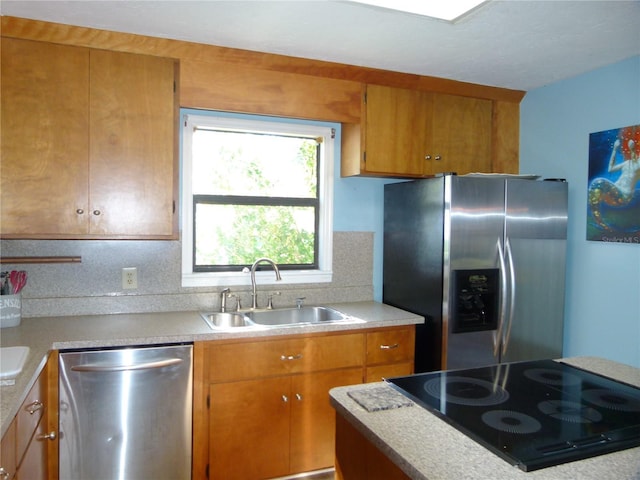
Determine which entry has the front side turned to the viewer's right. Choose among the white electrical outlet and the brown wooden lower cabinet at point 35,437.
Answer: the brown wooden lower cabinet

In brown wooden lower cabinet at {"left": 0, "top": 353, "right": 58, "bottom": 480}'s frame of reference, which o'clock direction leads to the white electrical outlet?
The white electrical outlet is roughly at 10 o'clock from the brown wooden lower cabinet.

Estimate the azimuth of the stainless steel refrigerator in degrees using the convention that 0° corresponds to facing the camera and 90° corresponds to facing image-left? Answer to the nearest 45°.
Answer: approximately 315°

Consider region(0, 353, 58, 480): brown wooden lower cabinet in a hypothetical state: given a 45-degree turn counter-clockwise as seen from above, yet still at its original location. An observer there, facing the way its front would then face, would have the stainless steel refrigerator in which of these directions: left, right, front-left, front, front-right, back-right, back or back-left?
front-right

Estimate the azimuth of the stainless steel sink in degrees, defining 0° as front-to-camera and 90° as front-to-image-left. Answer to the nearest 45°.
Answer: approximately 0°

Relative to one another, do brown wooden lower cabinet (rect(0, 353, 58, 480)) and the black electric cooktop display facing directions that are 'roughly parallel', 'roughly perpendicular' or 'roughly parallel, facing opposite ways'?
roughly perpendicular

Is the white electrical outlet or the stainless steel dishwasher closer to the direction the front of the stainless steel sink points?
the stainless steel dishwasher

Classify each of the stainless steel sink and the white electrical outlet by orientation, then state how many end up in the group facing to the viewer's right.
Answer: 0

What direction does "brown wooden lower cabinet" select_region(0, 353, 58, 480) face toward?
to the viewer's right

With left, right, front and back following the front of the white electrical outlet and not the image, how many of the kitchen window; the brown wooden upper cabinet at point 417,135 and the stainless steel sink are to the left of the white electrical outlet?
3

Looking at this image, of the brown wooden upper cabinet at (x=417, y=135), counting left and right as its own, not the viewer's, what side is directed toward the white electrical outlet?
right

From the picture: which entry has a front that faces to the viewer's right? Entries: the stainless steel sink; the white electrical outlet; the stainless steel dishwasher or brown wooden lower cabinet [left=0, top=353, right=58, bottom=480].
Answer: the brown wooden lower cabinet
